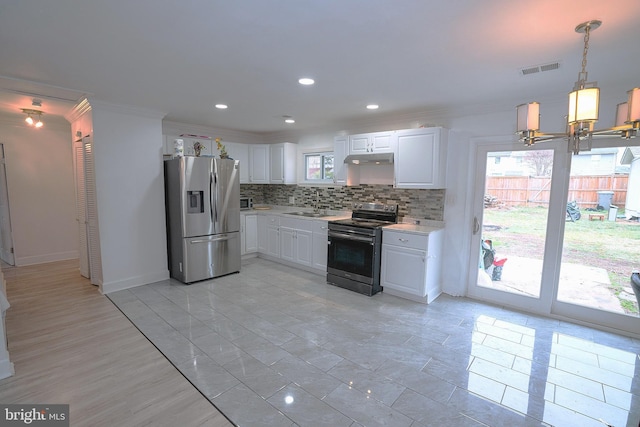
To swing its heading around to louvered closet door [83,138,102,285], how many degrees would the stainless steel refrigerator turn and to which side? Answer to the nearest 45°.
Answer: approximately 135° to its right

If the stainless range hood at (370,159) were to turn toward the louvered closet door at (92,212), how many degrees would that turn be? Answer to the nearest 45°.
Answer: approximately 45° to its right

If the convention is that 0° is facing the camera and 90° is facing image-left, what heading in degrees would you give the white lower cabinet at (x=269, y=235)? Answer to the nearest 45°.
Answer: approximately 45°

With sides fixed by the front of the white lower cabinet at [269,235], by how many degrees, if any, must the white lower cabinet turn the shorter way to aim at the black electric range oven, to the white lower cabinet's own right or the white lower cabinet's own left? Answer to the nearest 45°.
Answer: approximately 90° to the white lower cabinet's own left

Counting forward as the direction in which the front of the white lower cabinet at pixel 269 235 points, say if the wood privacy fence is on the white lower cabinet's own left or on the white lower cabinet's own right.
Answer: on the white lower cabinet's own left

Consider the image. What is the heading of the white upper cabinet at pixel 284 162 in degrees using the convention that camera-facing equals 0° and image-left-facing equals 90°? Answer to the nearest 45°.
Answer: approximately 45°

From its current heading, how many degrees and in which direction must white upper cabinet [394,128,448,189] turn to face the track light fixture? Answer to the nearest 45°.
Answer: approximately 45° to its right

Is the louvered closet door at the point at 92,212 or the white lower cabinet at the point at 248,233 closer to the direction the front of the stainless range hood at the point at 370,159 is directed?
the louvered closet door
